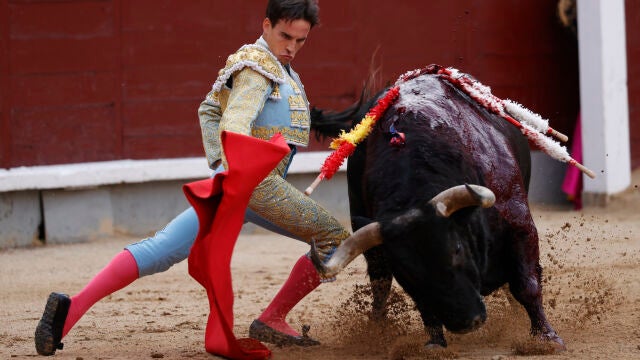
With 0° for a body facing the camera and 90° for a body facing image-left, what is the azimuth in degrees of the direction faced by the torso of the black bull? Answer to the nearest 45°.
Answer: approximately 0°
